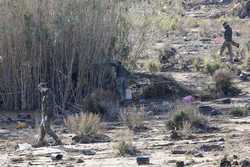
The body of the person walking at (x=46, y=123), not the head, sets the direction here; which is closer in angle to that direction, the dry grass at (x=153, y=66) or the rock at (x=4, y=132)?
the rock

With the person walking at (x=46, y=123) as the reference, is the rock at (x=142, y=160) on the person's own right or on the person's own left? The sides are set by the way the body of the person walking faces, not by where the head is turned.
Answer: on the person's own left

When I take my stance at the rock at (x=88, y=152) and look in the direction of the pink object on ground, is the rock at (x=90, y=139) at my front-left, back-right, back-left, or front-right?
front-left

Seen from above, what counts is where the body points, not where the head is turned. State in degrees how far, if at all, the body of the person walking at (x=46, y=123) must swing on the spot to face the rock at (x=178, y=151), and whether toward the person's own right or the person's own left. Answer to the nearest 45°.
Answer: approximately 135° to the person's own left
